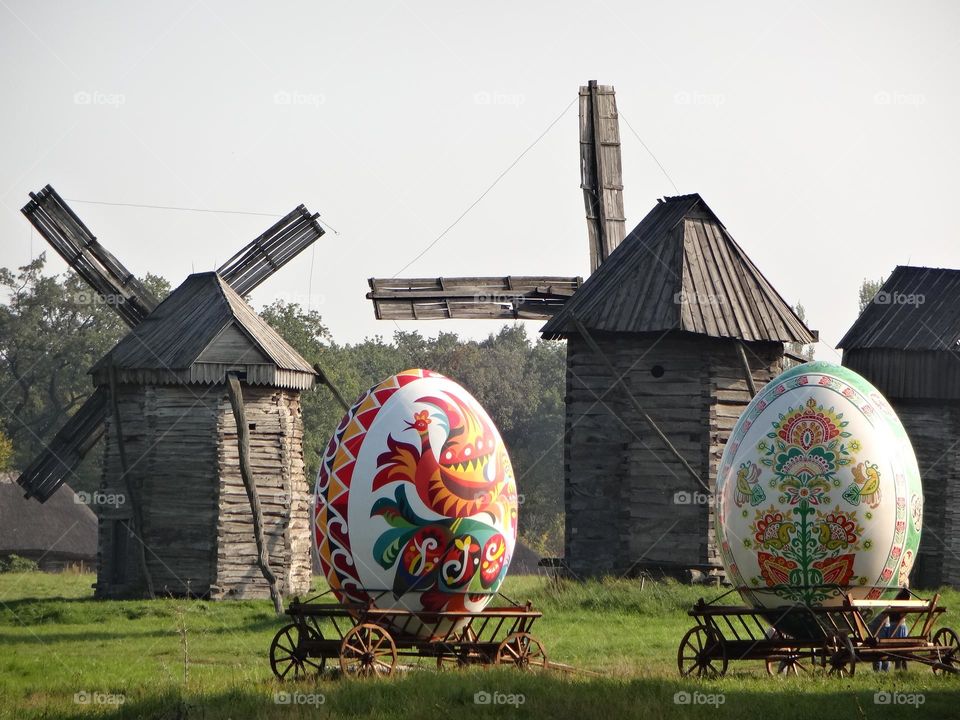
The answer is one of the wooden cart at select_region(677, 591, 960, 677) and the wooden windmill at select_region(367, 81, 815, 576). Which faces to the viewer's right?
the wooden cart

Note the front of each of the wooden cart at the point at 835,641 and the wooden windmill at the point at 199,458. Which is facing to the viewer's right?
the wooden cart

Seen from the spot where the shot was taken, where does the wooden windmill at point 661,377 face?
facing away from the viewer and to the left of the viewer

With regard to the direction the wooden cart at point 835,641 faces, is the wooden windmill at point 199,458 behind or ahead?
behind

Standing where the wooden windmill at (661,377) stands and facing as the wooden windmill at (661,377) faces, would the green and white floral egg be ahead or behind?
behind

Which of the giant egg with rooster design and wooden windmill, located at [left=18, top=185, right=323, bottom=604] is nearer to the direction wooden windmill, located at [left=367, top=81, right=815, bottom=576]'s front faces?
the wooden windmill

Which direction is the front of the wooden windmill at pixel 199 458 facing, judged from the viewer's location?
facing away from the viewer and to the left of the viewer

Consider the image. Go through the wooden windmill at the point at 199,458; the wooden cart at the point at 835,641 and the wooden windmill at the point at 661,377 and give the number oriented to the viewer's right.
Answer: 1

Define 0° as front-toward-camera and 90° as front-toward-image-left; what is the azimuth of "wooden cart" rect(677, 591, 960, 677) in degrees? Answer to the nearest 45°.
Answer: approximately 270°
